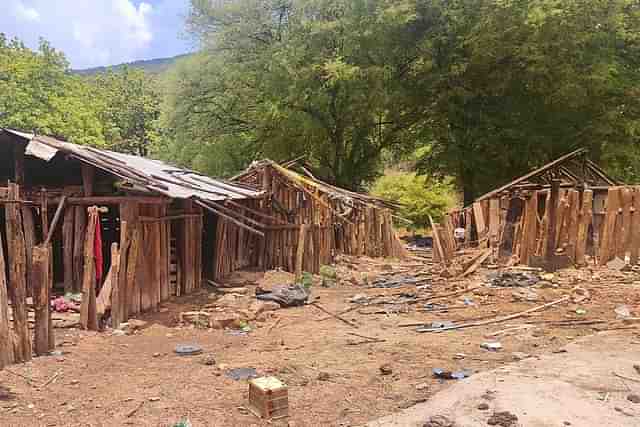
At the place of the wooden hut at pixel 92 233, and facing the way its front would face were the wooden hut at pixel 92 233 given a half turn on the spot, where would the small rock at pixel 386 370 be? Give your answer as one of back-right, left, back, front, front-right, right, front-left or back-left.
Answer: back

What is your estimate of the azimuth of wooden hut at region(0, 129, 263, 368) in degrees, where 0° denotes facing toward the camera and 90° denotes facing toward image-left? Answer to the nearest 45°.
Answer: approximately 315°

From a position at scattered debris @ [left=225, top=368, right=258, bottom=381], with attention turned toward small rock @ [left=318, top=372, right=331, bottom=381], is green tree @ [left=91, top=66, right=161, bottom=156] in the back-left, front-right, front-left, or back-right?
back-left

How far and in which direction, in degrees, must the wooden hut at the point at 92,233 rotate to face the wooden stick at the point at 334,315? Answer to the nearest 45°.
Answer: approximately 45° to its left

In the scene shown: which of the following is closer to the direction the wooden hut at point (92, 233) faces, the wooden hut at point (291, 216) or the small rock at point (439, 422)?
the small rock

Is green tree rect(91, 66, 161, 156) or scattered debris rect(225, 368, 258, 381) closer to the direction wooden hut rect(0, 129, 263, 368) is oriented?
the scattered debris

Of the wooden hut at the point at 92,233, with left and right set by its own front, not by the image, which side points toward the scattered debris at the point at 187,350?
front

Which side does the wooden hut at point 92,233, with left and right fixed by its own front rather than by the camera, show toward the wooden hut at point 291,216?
left

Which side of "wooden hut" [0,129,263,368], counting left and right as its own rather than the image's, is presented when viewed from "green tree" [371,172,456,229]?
left

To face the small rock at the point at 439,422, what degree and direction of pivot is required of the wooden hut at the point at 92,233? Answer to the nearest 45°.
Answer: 0° — it already faces it

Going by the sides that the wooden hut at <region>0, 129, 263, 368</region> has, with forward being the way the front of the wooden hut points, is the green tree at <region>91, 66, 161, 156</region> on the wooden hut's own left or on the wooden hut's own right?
on the wooden hut's own left

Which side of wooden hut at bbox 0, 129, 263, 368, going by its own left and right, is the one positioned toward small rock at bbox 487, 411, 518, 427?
front

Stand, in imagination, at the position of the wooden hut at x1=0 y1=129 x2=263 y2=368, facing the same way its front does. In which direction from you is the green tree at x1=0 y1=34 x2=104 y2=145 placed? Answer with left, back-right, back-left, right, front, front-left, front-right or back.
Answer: back-left

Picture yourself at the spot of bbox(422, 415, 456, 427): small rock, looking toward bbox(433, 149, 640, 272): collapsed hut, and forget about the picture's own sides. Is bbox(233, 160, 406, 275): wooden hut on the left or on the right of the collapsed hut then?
left

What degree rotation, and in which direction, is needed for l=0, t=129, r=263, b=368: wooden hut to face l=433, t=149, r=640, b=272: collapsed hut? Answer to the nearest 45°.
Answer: approximately 45° to its left

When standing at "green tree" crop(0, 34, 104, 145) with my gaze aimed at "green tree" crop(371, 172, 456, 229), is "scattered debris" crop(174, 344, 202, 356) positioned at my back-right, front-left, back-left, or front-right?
front-right

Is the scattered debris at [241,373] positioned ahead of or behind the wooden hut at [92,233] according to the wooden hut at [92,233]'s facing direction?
ahead
